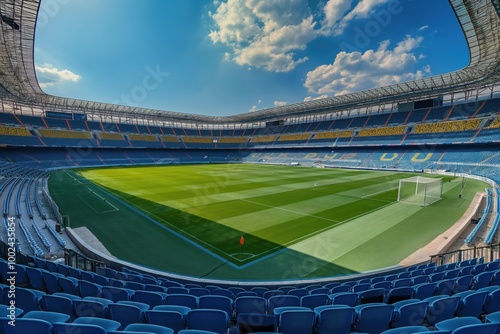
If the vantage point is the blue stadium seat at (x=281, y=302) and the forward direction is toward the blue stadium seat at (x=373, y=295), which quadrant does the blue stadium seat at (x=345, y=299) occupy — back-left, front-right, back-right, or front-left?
front-right

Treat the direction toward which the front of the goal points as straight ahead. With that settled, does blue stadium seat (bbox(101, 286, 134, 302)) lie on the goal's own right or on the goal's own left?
on the goal's own left

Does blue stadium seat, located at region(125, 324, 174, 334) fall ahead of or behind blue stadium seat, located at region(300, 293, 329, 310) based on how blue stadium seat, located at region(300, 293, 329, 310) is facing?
behind

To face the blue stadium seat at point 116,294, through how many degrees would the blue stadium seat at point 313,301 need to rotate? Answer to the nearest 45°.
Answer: approximately 90° to its left

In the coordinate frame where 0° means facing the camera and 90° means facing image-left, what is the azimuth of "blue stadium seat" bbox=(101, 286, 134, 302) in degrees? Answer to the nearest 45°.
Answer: approximately 225°

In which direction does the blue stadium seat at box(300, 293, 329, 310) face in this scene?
away from the camera

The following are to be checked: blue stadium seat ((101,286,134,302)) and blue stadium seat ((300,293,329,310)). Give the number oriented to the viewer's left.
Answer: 0

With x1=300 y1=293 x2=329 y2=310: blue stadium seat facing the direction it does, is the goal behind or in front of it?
in front

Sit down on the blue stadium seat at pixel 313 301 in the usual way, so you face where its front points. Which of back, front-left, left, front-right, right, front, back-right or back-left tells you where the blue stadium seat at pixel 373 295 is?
front-right

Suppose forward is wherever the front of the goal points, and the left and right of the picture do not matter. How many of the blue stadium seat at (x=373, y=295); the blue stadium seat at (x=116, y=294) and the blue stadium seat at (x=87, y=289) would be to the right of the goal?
0
